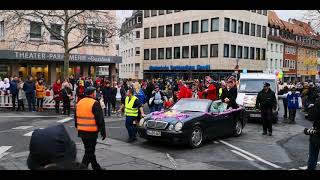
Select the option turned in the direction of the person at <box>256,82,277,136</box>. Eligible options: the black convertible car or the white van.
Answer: the white van

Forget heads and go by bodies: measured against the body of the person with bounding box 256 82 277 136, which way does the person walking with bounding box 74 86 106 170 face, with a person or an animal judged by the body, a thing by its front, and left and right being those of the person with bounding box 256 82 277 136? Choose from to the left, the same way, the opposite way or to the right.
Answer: the opposite way

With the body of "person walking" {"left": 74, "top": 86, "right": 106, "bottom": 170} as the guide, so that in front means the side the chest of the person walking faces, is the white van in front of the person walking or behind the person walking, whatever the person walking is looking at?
in front

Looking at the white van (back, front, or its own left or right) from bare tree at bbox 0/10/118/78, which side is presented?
right

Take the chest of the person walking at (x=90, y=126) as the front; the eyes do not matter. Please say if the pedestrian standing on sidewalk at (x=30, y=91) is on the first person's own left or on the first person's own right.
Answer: on the first person's own left

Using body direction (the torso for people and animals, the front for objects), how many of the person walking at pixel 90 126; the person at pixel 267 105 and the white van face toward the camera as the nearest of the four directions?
2

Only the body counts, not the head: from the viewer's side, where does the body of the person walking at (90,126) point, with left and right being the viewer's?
facing away from the viewer and to the right of the viewer

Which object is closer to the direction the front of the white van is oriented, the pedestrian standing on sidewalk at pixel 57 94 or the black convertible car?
the black convertible car

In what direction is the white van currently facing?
toward the camera

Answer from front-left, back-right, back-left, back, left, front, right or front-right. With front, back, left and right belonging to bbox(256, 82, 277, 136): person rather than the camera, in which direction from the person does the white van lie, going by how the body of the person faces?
back

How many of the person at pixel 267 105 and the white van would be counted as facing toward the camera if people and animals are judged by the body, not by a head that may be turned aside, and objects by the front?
2

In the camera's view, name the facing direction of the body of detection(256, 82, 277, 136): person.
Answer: toward the camera
